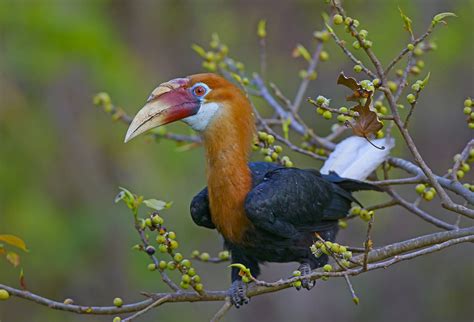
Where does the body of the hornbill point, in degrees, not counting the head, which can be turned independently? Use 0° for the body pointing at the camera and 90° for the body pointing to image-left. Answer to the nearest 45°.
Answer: approximately 45°

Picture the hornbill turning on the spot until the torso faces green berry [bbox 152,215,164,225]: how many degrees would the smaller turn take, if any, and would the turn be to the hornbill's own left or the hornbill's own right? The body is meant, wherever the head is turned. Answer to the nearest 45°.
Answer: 0° — it already faces it

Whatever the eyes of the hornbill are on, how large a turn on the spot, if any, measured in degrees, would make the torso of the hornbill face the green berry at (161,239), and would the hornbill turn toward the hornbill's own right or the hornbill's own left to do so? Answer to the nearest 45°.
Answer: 0° — it already faces it

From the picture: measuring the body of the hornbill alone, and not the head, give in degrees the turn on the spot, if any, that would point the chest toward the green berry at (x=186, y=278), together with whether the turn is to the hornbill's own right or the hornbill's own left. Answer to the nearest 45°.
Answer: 0° — it already faces it

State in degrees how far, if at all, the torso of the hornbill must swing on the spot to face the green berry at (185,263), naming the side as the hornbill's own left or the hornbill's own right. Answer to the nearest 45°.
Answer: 0° — it already faces it
